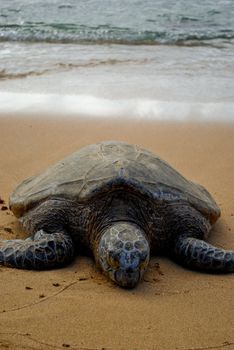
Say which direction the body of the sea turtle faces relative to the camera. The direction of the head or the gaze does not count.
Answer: toward the camera
